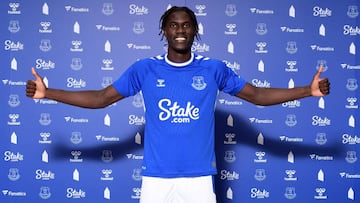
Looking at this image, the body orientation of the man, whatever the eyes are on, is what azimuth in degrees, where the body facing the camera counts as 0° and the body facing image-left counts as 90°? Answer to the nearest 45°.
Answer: approximately 0°
